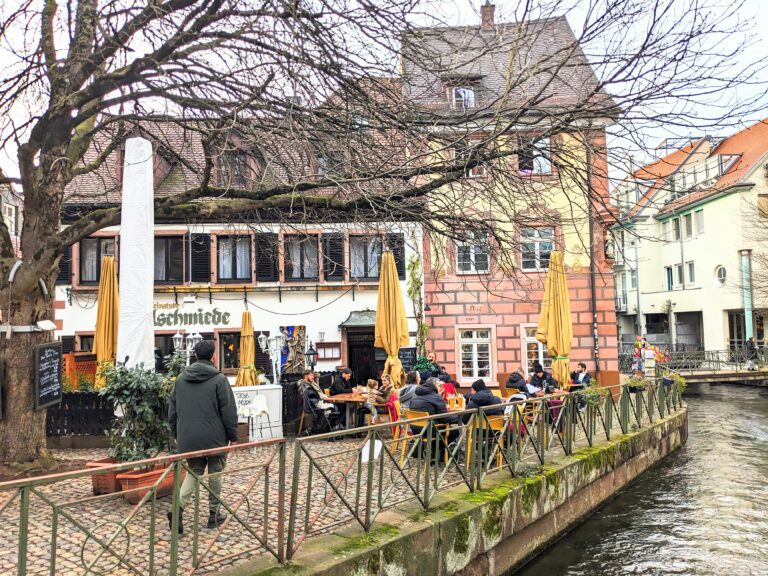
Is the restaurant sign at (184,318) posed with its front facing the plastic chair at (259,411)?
yes

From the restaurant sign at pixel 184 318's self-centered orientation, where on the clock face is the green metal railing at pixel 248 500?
The green metal railing is roughly at 12 o'clock from the restaurant sign.

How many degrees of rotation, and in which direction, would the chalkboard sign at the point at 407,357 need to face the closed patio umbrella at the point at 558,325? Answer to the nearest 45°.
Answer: approximately 45° to its left

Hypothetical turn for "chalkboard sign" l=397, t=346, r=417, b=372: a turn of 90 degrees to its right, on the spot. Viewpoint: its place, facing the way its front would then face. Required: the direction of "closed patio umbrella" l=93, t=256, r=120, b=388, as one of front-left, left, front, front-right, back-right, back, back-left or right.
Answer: front-left

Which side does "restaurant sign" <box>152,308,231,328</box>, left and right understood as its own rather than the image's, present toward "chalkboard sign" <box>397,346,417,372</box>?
left

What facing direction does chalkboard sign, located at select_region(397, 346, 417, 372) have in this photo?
toward the camera

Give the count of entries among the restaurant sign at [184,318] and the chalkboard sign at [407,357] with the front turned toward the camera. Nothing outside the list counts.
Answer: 2

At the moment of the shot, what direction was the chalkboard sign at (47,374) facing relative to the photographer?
facing the viewer and to the right of the viewer

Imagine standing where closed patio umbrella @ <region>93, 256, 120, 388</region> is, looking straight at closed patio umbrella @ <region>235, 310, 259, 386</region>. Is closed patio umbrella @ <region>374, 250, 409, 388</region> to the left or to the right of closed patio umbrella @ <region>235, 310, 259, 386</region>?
right

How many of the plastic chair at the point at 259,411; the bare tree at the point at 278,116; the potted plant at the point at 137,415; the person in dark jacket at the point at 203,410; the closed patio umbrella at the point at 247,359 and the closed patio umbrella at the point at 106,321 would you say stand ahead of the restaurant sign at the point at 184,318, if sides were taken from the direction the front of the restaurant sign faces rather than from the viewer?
6

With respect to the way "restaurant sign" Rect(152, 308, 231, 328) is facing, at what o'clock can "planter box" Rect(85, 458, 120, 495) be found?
The planter box is roughly at 12 o'clock from the restaurant sign.

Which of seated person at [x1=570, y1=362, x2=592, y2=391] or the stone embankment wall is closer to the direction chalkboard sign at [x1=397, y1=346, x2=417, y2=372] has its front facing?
the stone embankment wall

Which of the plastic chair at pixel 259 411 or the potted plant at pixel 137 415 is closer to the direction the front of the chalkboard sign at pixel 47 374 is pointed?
the potted plant

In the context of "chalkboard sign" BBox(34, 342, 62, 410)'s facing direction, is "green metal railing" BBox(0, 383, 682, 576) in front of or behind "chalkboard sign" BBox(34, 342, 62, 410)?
in front

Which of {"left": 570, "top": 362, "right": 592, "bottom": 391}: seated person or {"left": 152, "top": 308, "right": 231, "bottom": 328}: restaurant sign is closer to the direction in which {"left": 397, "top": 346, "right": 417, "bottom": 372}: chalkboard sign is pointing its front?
the seated person
